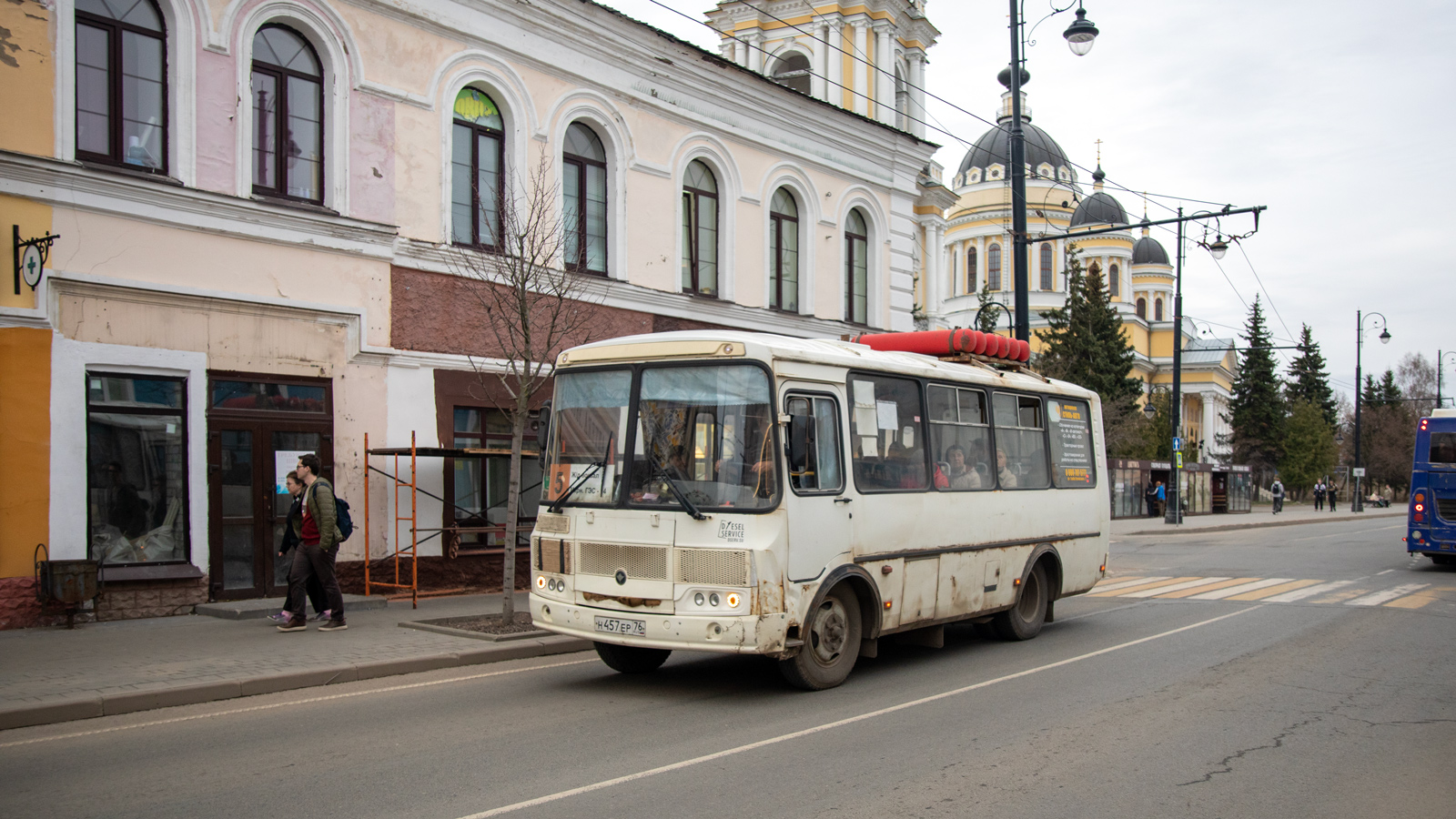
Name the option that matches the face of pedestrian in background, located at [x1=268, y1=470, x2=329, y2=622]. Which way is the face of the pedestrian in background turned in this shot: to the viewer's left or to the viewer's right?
to the viewer's left

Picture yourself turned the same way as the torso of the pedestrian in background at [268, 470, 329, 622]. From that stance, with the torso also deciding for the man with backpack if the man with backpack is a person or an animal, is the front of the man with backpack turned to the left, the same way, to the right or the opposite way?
the same way

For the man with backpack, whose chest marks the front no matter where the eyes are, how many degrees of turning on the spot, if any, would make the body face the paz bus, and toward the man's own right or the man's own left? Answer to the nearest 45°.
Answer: approximately 135° to the man's own left

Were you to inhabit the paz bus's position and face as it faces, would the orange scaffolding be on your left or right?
on your right

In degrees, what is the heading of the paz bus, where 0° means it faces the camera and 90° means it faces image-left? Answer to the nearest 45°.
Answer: approximately 45°

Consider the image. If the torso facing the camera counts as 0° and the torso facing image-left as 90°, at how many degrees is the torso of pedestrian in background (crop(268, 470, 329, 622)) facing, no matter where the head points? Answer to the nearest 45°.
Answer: approximately 90°

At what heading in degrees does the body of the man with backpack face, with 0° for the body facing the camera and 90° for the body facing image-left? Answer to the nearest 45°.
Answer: approximately 90°

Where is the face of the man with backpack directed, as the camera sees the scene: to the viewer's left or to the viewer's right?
to the viewer's left
